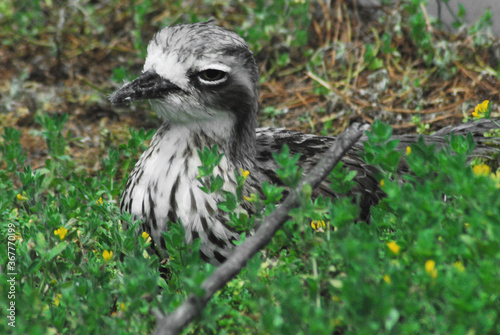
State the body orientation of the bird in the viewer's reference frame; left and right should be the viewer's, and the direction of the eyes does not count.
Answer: facing the viewer and to the left of the viewer

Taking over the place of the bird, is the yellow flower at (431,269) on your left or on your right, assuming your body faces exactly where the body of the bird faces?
on your left

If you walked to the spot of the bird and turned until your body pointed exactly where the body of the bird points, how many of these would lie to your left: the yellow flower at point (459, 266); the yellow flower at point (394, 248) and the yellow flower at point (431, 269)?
3

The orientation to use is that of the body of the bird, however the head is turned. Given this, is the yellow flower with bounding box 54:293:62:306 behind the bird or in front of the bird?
in front

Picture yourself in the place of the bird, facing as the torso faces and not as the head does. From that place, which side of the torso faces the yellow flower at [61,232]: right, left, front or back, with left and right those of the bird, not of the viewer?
front

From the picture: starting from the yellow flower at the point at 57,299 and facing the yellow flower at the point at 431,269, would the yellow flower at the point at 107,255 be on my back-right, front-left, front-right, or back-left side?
front-left

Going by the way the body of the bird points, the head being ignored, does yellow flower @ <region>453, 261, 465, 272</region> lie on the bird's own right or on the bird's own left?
on the bird's own left

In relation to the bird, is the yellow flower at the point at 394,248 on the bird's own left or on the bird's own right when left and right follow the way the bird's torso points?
on the bird's own left

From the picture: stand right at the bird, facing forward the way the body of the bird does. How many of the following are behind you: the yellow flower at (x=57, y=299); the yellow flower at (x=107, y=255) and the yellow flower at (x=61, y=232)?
0

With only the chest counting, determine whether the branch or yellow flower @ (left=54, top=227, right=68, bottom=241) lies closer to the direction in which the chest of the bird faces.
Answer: the yellow flower

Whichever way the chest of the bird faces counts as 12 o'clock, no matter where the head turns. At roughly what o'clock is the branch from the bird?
The branch is roughly at 10 o'clock from the bird.

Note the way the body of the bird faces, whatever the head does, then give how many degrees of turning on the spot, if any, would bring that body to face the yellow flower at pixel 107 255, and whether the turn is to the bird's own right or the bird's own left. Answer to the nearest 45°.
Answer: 0° — it already faces it
